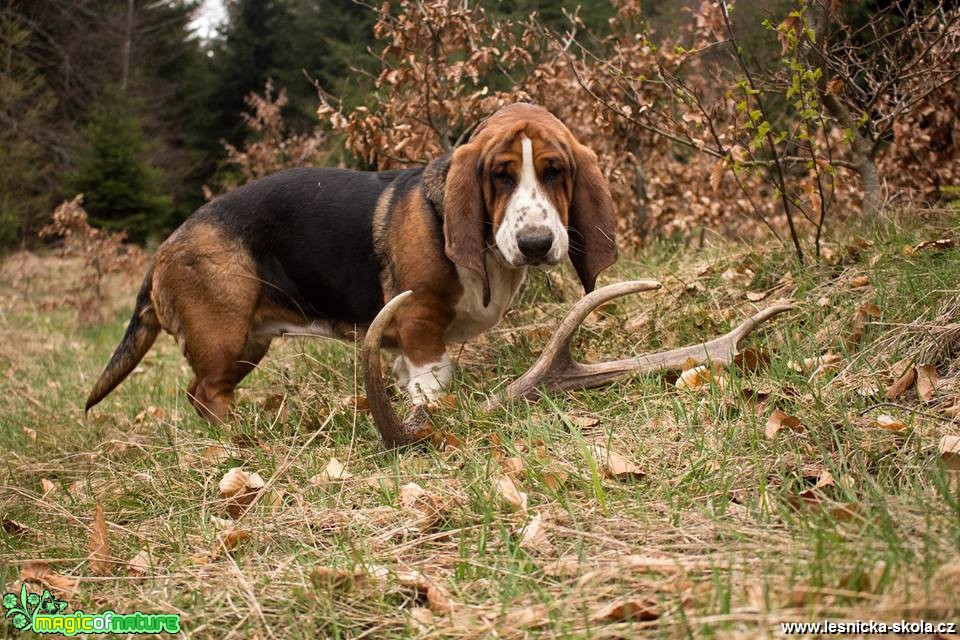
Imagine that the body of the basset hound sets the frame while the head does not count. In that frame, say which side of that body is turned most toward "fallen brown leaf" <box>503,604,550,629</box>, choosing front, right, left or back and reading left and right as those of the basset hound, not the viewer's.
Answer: right

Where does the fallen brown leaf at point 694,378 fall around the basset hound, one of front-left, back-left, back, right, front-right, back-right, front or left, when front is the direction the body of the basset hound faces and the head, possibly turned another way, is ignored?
front-right

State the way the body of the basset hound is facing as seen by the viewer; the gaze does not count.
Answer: to the viewer's right

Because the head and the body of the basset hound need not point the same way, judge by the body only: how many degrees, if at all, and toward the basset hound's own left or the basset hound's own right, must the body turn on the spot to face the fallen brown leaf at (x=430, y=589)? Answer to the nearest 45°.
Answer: approximately 90° to the basset hound's own right

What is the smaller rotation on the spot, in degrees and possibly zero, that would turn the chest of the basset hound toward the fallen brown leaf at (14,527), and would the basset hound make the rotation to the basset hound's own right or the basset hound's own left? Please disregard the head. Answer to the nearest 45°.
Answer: approximately 135° to the basset hound's own right

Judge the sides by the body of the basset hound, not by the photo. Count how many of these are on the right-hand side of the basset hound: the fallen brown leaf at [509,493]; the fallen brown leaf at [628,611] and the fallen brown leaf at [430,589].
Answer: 3

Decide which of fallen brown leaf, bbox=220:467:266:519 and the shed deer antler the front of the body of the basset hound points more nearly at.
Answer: the shed deer antler

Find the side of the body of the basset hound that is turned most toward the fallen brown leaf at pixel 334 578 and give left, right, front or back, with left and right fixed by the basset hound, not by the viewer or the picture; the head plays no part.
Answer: right

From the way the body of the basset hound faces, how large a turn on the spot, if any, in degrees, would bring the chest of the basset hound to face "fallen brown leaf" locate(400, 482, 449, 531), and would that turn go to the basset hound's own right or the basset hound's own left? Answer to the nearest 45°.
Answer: approximately 90° to the basset hound's own right

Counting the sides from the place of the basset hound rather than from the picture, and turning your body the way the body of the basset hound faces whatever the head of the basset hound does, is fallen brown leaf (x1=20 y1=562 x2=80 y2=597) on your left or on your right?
on your right

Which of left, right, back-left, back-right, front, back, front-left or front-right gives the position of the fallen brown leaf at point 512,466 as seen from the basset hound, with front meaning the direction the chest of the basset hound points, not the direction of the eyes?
right

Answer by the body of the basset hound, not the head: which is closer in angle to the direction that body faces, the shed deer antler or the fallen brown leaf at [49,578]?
the shed deer antler

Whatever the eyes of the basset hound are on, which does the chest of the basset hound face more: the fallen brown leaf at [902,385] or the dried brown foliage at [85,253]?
the fallen brown leaf

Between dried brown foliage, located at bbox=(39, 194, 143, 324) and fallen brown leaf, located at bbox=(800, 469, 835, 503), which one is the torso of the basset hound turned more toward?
the fallen brown leaf
